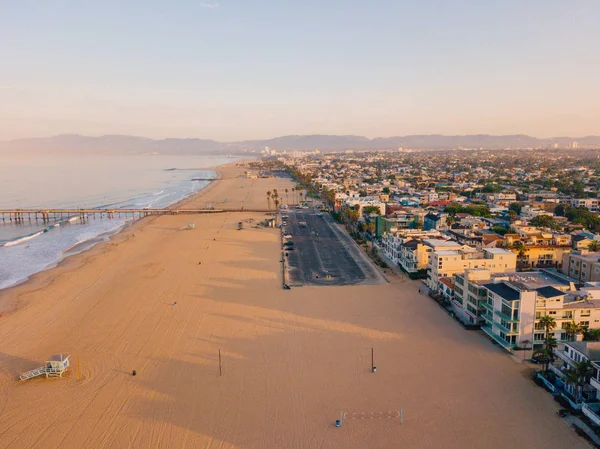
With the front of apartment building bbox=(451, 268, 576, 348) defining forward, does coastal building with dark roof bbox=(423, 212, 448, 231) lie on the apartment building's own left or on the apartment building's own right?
on the apartment building's own right

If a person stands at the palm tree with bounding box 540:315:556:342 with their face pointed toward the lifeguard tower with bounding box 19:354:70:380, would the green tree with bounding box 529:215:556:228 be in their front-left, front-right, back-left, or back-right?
back-right

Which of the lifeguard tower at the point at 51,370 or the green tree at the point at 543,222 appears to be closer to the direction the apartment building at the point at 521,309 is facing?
the lifeguard tower

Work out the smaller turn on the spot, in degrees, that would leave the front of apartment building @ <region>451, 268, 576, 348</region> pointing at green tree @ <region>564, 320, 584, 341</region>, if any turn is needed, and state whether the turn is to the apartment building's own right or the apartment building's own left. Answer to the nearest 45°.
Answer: approximately 135° to the apartment building's own left

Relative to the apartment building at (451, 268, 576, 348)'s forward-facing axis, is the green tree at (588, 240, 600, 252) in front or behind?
behind

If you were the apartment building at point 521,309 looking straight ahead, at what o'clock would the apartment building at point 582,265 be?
the apartment building at point 582,265 is roughly at 5 o'clock from the apartment building at point 521,309.

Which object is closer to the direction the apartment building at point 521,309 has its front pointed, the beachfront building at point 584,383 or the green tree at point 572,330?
the beachfront building

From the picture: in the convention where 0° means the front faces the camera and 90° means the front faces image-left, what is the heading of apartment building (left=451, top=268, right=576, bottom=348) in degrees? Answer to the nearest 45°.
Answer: approximately 45°

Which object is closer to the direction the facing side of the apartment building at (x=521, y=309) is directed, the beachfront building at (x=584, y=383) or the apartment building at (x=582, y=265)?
the beachfront building

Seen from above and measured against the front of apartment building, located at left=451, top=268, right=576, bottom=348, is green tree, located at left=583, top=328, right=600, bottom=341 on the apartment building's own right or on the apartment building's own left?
on the apartment building's own left

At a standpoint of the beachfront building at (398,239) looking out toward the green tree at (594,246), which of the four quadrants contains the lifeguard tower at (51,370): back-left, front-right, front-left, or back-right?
back-right
